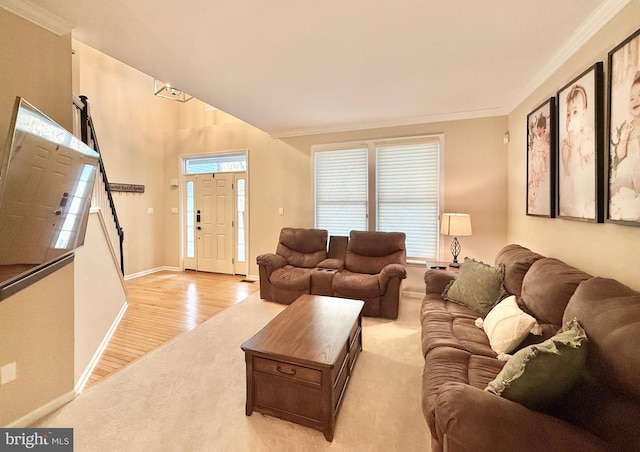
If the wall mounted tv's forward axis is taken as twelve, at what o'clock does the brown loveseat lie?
The brown loveseat is roughly at 10 o'clock from the wall mounted tv.

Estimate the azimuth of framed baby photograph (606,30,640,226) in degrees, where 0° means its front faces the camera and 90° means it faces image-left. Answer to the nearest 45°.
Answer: approximately 45°

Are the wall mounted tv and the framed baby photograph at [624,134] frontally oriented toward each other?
yes

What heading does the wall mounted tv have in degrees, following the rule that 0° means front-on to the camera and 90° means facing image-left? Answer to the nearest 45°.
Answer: approximately 315°

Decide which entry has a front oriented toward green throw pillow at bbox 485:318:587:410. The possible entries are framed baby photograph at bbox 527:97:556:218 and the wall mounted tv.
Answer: the wall mounted tv

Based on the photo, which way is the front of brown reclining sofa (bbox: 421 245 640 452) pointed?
to the viewer's left

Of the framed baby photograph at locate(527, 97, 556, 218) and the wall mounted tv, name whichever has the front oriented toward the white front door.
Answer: the framed baby photograph

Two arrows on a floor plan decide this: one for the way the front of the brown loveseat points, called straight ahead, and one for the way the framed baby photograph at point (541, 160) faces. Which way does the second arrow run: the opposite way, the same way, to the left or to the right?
to the right

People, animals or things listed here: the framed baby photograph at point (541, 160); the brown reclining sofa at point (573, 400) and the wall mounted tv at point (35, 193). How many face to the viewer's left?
2

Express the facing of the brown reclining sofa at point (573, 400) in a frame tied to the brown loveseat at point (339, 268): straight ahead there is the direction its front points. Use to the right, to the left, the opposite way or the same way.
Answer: to the right

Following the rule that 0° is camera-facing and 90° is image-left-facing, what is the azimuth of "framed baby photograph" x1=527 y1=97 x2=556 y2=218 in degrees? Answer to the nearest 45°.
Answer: approximately 90°
